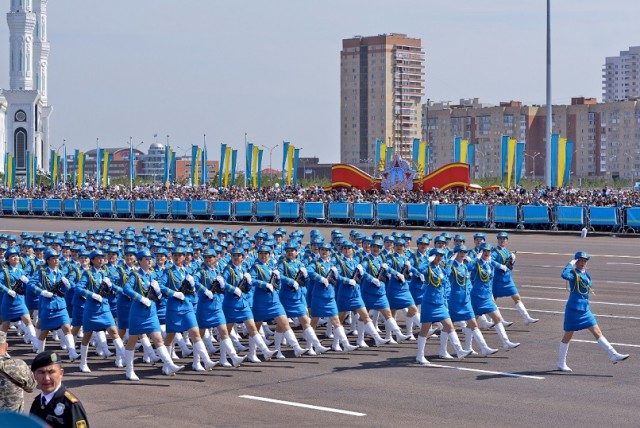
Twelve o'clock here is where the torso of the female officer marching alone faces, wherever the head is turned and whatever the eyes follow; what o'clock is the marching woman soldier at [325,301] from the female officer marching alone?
The marching woman soldier is roughly at 5 o'clock from the female officer marching alone.

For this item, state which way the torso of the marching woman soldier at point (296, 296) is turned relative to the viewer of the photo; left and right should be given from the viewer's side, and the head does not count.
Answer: facing the viewer and to the right of the viewer

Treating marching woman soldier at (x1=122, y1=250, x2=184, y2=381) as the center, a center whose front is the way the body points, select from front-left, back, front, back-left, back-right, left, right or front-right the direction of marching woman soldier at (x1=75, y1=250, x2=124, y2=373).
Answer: back

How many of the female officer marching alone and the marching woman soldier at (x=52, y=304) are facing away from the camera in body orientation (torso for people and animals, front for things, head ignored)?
0

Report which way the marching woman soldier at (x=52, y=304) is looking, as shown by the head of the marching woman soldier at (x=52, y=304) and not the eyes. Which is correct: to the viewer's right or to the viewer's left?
to the viewer's right

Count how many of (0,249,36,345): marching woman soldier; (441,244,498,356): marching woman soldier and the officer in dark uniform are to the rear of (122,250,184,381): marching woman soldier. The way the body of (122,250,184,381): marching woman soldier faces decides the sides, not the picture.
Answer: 1

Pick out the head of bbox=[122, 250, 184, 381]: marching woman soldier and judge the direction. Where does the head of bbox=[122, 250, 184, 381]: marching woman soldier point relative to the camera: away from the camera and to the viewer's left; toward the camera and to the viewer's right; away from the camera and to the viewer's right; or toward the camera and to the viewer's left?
toward the camera and to the viewer's right

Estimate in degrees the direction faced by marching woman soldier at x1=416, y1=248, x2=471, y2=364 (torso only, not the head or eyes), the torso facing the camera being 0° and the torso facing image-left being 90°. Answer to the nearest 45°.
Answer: approximately 315°

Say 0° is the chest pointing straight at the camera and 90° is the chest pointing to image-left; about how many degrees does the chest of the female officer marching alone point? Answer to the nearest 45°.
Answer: approximately 315°

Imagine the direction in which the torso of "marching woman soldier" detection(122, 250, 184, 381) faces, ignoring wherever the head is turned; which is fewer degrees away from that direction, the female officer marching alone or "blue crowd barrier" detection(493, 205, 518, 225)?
the female officer marching alone

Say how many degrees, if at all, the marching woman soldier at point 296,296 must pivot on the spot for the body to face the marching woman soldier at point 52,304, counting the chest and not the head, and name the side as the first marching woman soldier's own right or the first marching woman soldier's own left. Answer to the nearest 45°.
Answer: approximately 135° to the first marching woman soldier's own right

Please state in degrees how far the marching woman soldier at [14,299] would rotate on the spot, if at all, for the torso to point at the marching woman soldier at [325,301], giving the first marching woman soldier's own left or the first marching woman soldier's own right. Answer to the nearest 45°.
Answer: approximately 45° to the first marching woman soldier's own left
